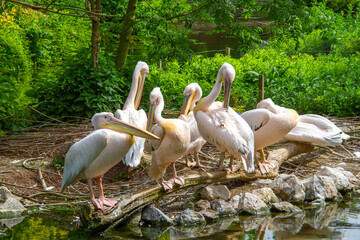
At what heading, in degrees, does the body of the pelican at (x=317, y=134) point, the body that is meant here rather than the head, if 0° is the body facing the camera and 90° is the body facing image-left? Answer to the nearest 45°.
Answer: approximately 90°
